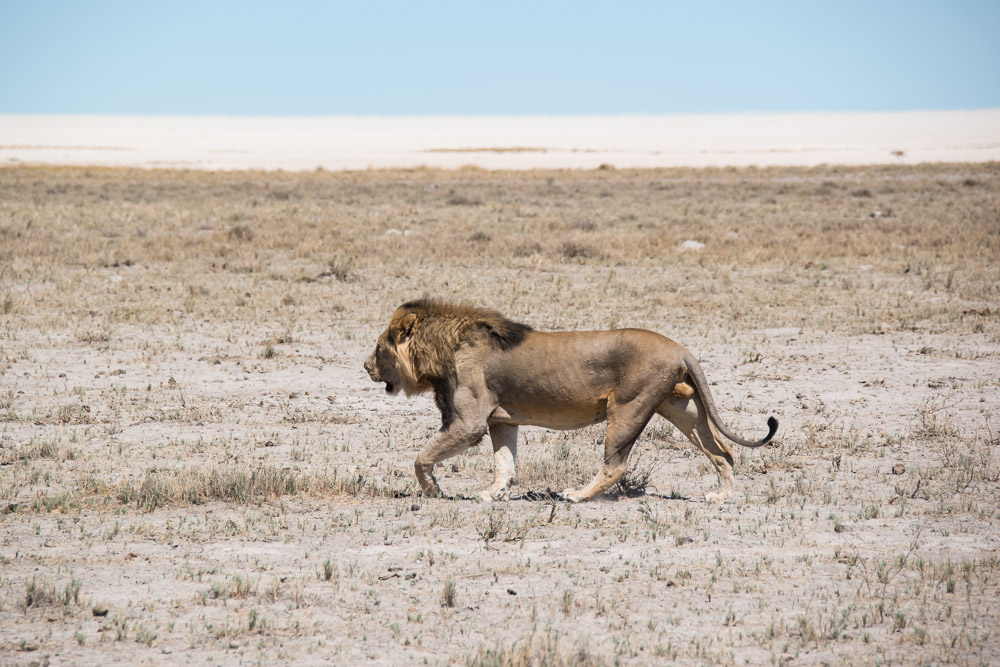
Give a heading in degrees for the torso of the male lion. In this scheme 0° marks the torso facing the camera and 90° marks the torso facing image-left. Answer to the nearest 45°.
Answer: approximately 90°

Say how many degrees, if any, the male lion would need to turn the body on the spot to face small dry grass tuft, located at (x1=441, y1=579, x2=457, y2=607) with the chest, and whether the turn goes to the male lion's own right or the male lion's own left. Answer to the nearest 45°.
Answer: approximately 90° to the male lion's own left
